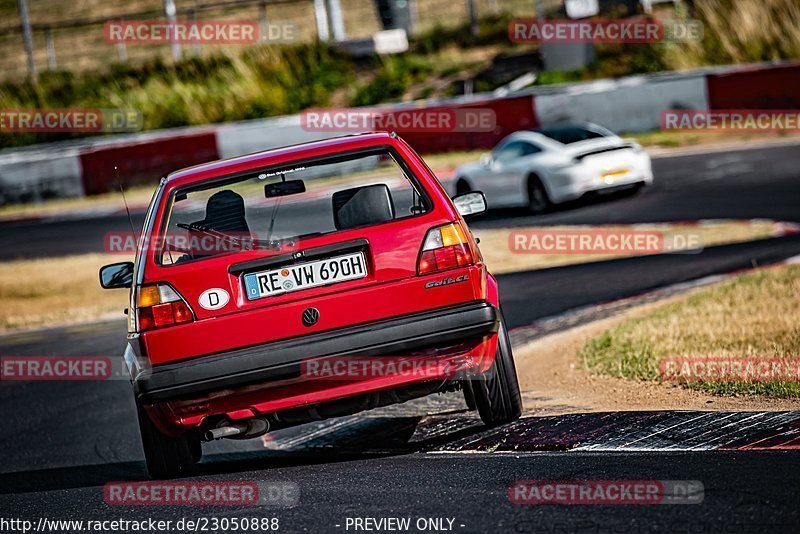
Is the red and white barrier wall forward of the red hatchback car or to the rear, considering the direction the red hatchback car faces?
forward

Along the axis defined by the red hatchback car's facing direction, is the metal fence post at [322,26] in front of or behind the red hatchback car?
in front

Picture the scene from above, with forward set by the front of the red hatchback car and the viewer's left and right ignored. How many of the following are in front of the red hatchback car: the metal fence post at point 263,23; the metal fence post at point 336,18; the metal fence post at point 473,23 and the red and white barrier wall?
4

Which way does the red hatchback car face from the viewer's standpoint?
away from the camera

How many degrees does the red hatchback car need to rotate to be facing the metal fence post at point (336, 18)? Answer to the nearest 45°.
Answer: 0° — it already faces it

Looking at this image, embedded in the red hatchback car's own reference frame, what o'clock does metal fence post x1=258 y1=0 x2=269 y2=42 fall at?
The metal fence post is roughly at 12 o'clock from the red hatchback car.

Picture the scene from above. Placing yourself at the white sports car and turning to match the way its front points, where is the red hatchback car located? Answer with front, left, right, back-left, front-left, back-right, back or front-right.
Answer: back-left
